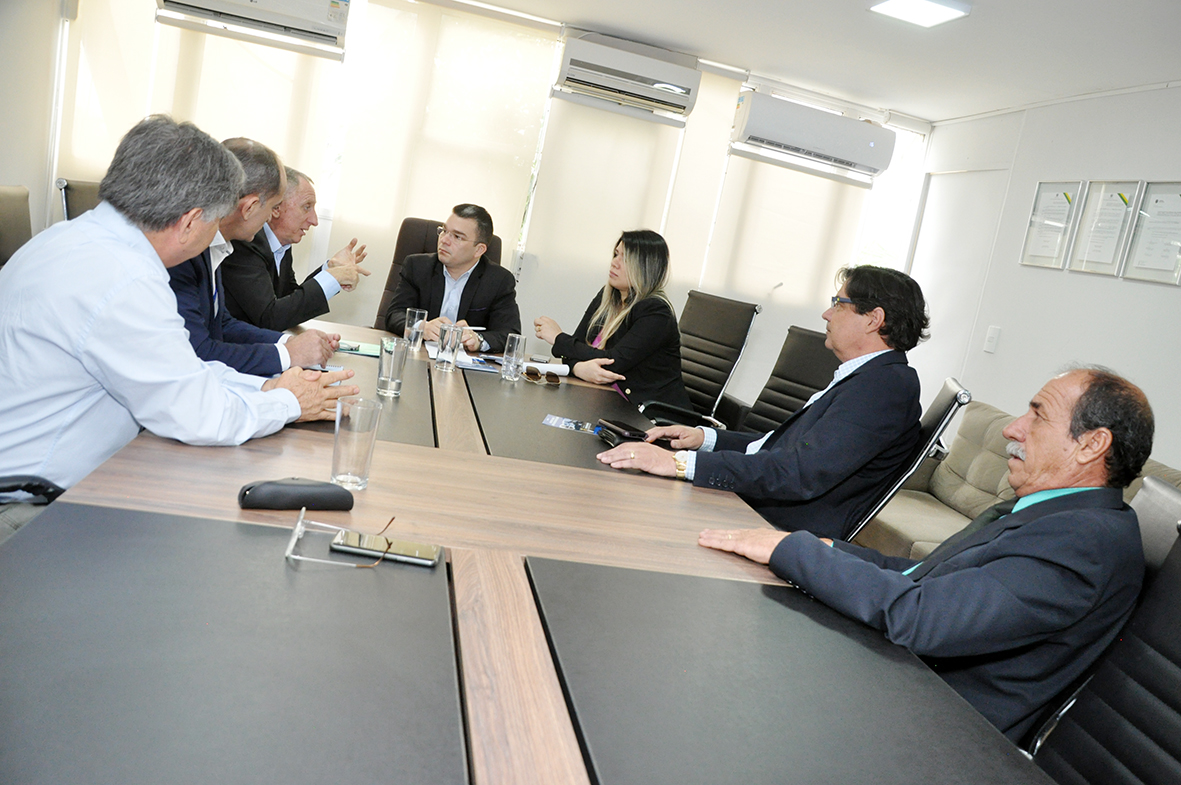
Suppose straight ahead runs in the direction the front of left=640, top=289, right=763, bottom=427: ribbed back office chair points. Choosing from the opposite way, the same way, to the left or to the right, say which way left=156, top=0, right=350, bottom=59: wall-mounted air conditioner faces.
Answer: to the left

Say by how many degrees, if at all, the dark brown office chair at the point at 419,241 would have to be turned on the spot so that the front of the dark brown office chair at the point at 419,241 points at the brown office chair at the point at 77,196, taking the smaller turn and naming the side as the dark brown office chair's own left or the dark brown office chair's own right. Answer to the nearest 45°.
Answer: approximately 90° to the dark brown office chair's own right

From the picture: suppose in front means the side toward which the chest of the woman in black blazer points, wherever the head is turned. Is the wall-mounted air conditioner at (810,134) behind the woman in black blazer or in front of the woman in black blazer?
behind

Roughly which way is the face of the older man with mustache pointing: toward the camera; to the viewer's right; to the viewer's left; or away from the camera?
to the viewer's left

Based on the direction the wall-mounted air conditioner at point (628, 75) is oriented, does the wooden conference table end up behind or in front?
in front

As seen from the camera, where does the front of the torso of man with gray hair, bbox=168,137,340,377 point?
to the viewer's right

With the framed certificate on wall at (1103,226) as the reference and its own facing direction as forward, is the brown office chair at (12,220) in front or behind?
in front

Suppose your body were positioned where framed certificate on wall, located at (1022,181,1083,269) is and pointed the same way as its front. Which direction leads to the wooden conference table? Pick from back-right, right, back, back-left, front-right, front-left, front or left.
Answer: front-left

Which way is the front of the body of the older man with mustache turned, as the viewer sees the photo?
to the viewer's left

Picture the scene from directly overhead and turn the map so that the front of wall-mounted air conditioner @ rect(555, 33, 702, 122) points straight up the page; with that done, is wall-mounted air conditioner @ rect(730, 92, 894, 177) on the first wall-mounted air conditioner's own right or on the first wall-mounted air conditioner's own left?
on the first wall-mounted air conditioner's own left

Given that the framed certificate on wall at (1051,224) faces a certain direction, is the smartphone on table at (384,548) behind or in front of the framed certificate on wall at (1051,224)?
in front

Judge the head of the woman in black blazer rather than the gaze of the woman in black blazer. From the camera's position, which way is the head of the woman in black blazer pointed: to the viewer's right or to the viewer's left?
to the viewer's left

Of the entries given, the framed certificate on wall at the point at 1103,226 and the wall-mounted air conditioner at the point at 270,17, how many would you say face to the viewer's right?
0
